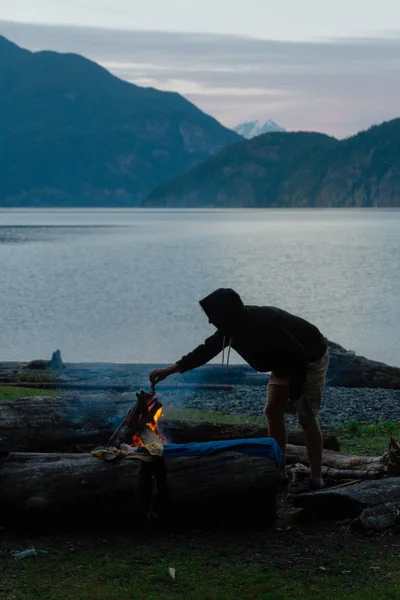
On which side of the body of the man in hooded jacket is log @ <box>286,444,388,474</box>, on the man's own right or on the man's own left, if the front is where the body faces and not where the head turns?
on the man's own right

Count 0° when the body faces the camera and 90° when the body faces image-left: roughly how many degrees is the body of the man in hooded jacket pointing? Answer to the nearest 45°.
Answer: approximately 90°

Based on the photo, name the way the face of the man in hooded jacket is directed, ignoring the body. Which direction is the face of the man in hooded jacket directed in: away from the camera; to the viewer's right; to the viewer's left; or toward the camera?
to the viewer's left

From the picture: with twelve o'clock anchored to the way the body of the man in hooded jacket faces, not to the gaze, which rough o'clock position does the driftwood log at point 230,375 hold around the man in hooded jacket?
The driftwood log is roughly at 3 o'clock from the man in hooded jacket.

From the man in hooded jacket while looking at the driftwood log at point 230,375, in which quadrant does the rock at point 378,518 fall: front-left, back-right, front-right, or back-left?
back-right

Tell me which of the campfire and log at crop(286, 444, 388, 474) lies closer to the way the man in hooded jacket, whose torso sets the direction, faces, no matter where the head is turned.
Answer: the campfire
